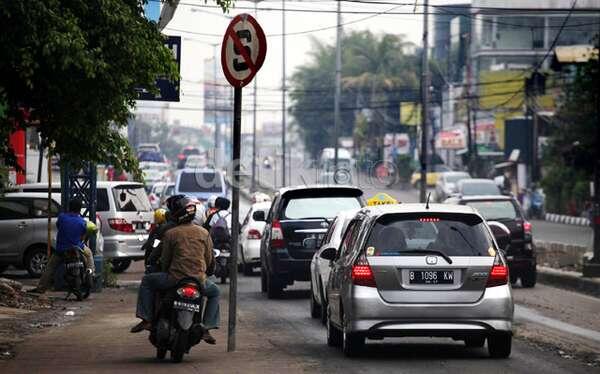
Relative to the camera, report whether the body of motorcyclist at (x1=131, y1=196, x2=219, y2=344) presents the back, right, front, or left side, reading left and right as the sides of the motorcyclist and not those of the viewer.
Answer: back

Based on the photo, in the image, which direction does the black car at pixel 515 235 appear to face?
away from the camera

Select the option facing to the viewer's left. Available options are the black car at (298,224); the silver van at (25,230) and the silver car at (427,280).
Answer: the silver van

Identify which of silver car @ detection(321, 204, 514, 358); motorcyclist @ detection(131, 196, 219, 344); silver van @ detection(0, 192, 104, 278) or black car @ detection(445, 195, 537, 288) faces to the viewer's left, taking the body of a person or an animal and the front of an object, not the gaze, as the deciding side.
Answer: the silver van

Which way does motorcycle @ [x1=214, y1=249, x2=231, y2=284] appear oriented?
away from the camera

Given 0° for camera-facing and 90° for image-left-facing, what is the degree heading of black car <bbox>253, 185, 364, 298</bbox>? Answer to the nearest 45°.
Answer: approximately 180°

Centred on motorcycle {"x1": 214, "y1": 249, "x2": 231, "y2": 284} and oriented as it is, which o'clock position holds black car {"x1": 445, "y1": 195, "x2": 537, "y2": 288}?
The black car is roughly at 3 o'clock from the motorcycle.

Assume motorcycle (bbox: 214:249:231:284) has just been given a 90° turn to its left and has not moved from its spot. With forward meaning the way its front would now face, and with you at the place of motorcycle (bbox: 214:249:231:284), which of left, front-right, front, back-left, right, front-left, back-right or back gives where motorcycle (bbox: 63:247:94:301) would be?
front-left

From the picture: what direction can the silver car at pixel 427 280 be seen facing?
away from the camera

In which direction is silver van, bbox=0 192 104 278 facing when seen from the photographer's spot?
facing to the left of the viewer

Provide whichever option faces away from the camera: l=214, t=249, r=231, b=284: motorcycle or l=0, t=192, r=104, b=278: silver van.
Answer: the motorcycle

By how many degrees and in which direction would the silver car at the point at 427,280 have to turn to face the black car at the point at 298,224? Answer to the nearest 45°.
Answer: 0° — it already faces it

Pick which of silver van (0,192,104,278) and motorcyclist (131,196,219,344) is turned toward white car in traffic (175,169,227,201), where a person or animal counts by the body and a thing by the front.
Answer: the motorcyclist

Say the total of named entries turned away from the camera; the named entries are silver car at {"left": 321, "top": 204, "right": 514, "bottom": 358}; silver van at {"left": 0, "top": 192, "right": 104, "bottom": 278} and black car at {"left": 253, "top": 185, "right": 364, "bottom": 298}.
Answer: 2

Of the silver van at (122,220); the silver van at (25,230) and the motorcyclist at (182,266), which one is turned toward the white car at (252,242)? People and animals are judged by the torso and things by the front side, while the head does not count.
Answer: the motorcyclist
